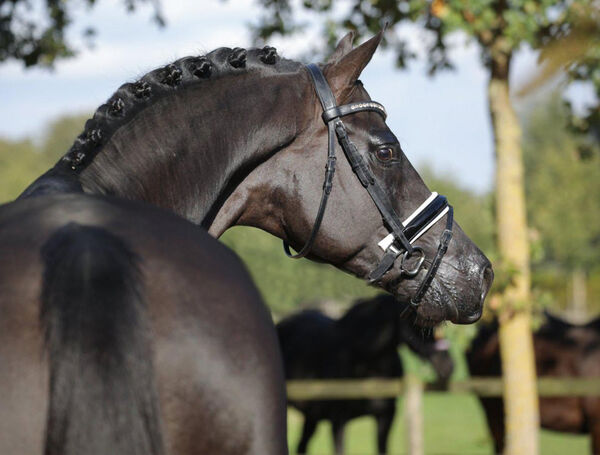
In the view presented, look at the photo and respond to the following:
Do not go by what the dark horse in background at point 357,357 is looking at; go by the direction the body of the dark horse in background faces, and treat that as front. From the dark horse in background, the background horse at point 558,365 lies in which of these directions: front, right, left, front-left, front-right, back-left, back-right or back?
front

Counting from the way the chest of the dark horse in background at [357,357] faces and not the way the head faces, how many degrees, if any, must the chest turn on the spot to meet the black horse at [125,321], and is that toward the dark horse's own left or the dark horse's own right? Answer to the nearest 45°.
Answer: approximately 90° to the dark horse's own right

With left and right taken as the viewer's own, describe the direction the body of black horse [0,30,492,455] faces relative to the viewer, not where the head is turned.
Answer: facing away from the viewer

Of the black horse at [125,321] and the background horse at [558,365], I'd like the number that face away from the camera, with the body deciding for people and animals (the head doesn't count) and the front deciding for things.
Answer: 1

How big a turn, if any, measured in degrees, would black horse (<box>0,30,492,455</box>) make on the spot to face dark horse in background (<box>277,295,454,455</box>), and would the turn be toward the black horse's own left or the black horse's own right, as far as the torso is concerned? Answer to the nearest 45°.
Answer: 0° — it already faces it

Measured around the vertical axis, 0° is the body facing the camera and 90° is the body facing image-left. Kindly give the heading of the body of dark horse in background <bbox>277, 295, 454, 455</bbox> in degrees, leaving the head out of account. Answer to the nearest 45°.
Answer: approximately 270°
